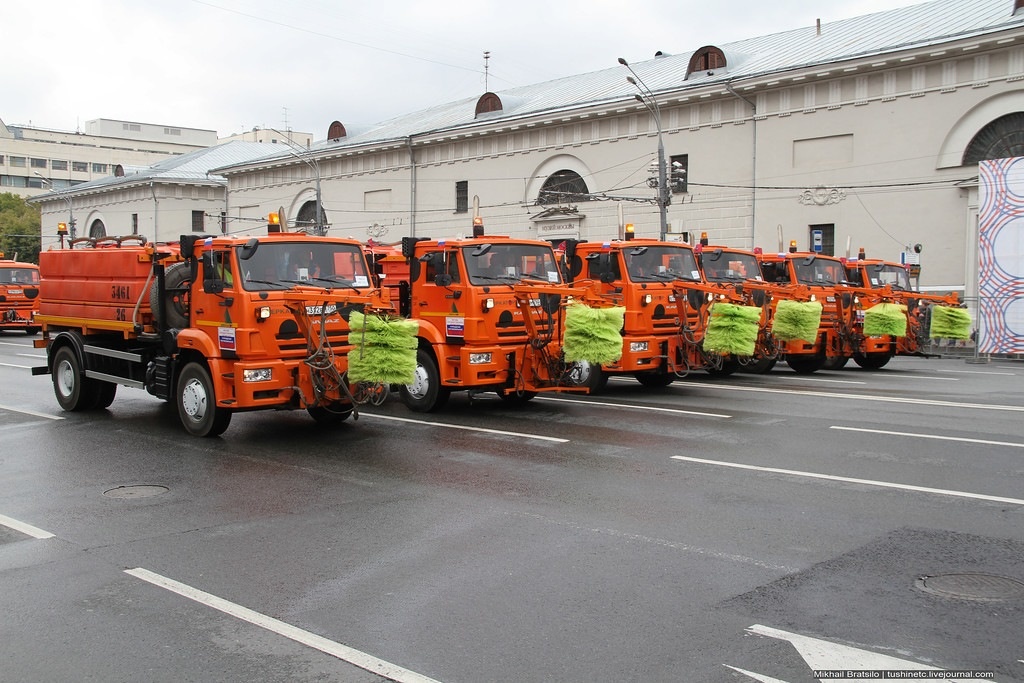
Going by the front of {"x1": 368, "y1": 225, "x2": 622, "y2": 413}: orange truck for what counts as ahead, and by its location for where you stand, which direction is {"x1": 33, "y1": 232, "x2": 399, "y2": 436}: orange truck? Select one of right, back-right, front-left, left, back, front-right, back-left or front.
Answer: right

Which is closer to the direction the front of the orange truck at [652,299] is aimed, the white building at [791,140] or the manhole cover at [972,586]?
the manhole cover

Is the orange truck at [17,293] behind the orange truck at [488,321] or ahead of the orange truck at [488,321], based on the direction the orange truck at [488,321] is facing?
behind

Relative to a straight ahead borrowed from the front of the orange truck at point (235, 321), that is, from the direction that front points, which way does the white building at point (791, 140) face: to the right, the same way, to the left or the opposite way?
to the right

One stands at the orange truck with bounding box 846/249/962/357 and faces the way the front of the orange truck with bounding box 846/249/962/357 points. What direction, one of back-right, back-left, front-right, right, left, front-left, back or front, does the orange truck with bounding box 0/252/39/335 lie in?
back-right

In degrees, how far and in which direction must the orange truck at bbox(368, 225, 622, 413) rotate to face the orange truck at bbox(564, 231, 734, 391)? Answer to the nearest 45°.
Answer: approximately 90° to its left

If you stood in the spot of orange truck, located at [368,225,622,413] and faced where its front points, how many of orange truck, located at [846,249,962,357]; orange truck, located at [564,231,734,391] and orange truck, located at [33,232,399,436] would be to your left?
2

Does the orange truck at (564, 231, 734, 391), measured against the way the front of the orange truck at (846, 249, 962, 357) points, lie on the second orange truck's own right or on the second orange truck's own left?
on the second orange truck's own right

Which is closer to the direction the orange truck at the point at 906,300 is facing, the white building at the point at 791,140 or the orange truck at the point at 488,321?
the orange truck

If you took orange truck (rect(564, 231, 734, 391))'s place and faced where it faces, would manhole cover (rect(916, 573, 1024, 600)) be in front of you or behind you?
in front

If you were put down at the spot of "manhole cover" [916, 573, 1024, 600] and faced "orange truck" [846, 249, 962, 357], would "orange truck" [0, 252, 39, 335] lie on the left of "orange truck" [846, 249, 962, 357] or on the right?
left

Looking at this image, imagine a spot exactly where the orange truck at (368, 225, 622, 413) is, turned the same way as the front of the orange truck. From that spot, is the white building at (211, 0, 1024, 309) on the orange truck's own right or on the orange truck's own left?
on the orange truck's own left

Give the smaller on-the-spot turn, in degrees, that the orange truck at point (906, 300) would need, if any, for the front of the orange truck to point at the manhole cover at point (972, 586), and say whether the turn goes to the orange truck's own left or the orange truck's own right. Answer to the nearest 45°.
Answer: approximately 45° to the orange truck's own right
